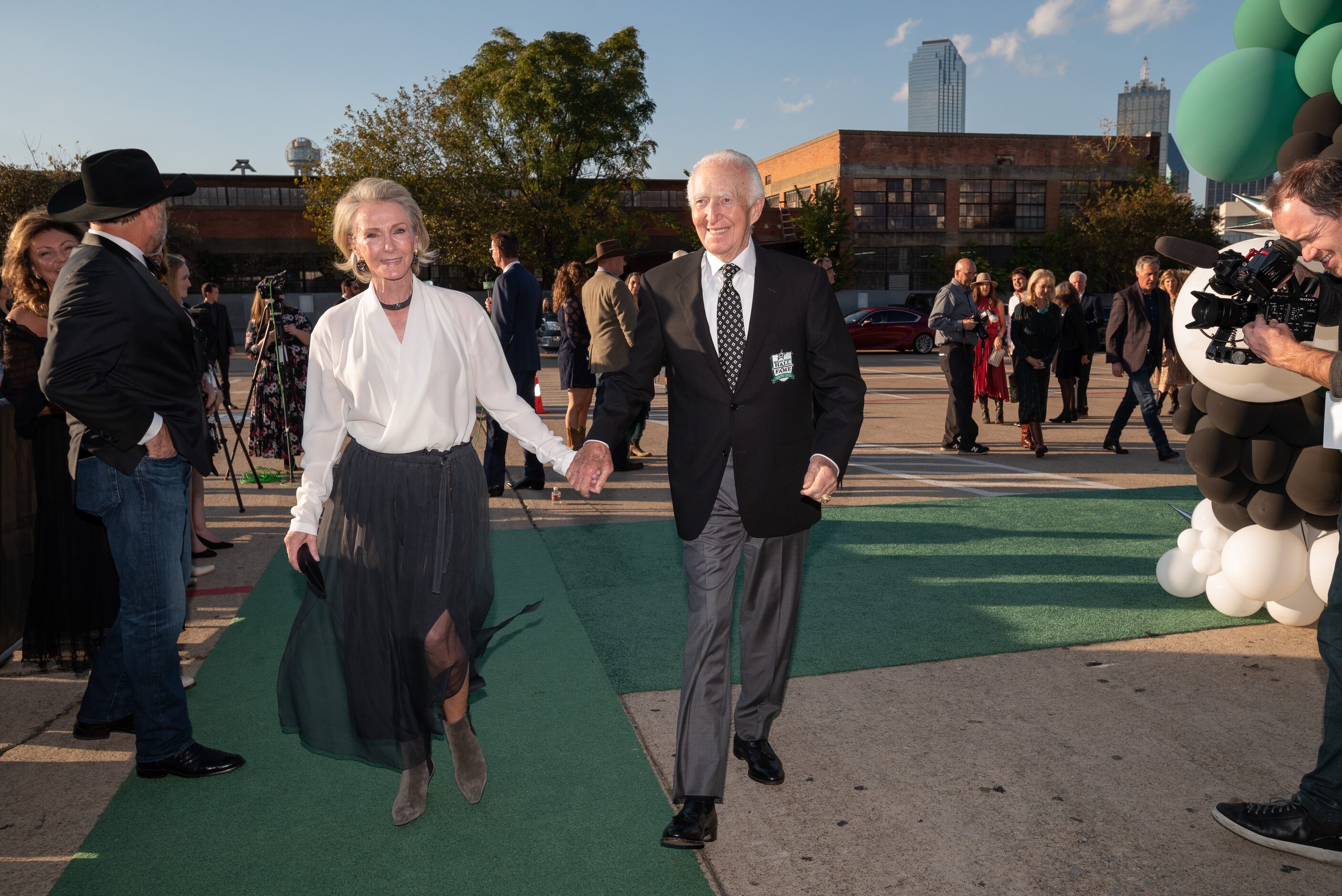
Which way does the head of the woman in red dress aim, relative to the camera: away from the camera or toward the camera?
toward the camera

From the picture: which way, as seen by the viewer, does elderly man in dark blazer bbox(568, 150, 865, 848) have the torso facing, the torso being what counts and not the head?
toward the camera

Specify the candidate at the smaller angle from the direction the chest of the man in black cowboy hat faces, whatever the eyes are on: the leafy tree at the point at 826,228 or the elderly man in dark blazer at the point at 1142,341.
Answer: the elderly man in dark blazer

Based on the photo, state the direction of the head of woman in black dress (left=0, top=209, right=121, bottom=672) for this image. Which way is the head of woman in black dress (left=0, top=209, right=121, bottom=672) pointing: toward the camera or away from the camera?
toward the camera

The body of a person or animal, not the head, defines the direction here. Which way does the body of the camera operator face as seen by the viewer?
to the viewer's left

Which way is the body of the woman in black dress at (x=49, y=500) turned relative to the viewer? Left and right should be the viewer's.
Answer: facing the viewer and to the right of the viewer

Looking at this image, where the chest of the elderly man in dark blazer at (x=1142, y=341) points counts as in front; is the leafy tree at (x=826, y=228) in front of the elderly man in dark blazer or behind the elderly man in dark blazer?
behind

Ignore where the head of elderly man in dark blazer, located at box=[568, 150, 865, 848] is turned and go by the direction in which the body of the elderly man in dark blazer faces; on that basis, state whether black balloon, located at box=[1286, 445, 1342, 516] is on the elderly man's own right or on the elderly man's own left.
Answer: on the elderly man's own left

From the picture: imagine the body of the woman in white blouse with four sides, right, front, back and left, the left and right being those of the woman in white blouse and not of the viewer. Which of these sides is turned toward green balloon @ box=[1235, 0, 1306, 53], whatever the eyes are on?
left

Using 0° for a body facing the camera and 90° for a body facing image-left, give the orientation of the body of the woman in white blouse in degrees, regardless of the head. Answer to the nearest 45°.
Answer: approximately 0°

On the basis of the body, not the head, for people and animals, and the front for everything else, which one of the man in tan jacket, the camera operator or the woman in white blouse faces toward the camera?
the woman in white blouse

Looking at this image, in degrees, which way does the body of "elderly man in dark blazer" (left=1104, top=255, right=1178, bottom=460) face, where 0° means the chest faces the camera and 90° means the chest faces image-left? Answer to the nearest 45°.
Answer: approximately 315°

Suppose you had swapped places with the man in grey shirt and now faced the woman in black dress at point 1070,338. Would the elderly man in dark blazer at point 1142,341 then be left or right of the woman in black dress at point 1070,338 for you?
right
